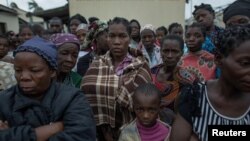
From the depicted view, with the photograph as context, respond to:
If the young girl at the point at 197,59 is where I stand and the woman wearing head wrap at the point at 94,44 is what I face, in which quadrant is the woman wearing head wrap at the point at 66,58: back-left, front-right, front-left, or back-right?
front-left

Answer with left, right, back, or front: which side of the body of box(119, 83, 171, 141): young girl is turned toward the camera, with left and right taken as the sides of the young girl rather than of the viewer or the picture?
front

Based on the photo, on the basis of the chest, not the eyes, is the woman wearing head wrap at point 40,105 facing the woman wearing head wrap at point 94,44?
no

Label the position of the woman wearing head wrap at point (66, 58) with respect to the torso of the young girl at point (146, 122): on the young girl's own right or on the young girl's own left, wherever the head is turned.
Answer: on the young girl's own right

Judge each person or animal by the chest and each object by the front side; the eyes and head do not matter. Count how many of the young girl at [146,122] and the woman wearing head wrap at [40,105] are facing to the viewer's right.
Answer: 0

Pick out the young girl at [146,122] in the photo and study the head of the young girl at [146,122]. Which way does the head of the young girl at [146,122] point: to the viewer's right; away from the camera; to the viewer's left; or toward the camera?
toward the camera

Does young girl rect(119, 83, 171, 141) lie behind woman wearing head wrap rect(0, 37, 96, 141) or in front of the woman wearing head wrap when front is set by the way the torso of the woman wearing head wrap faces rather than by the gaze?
behind

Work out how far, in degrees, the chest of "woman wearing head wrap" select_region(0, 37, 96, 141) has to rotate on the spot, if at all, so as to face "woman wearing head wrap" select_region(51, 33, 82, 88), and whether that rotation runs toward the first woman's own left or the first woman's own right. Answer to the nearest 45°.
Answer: approximately 135° to the first woman's own right

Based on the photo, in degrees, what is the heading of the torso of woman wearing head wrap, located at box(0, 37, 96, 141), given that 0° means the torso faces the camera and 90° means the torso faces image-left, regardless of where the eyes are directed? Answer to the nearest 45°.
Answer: approximately 45°

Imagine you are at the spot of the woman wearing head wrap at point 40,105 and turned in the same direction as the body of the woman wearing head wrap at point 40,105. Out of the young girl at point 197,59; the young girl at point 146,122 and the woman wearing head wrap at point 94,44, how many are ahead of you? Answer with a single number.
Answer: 0

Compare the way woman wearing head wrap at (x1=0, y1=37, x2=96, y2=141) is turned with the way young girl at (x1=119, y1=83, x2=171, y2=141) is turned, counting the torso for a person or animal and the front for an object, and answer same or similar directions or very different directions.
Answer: same or similar directions

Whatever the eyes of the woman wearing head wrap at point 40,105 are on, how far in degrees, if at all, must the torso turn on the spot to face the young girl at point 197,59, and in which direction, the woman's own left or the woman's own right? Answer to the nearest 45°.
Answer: approximately 180°
